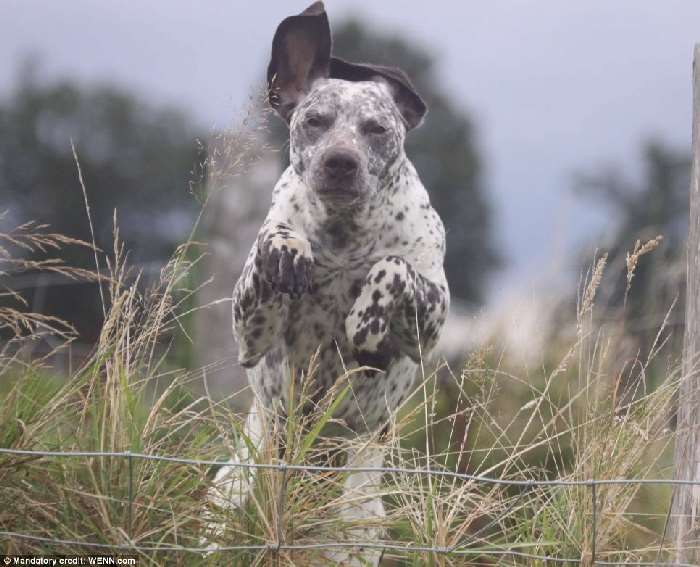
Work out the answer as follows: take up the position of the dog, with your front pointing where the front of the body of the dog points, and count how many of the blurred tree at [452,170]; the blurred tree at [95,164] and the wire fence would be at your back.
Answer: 2

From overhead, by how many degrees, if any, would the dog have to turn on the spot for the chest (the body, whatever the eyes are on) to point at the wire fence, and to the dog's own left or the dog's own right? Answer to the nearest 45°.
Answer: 0° — it already faces it

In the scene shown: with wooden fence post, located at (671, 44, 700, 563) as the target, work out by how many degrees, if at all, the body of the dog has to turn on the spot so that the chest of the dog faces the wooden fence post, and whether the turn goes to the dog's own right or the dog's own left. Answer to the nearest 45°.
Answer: approximately 90° to the dog's own left

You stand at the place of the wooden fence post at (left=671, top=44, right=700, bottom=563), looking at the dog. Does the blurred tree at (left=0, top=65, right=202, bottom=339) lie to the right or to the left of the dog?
right

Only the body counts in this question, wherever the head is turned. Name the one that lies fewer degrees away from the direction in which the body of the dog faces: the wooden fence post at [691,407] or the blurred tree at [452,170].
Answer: the wooden fence post

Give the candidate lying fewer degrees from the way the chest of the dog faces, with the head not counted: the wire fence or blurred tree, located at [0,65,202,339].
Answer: the wire fence

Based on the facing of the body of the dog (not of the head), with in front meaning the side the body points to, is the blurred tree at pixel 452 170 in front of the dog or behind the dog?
behind

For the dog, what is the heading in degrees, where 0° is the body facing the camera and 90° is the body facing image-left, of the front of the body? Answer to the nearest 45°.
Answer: approximately 0°

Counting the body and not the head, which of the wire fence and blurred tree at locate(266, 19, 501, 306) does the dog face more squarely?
the wire fence

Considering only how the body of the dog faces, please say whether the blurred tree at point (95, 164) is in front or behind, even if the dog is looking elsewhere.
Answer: behind
